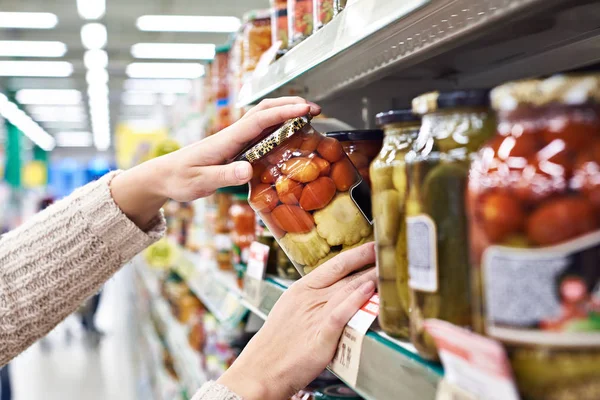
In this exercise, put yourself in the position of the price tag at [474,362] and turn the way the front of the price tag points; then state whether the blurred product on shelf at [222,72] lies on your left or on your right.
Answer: on your right

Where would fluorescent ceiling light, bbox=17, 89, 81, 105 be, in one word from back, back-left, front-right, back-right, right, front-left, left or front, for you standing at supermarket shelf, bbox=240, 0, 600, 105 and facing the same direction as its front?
right

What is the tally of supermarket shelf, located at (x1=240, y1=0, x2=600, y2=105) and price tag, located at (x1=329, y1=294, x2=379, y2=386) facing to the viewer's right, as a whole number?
0

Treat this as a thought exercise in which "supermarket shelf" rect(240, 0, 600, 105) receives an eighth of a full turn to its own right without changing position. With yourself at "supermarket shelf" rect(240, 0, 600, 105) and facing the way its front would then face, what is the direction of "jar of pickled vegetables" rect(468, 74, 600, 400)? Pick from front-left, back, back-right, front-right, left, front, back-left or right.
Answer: left

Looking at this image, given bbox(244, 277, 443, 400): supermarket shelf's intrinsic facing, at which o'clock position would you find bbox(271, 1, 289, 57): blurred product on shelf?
The blurred product on shelf is roughly at 4 o'clock from the supermarket shelf.

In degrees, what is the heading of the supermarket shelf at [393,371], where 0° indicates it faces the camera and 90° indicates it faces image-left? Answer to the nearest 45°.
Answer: approximately 45°

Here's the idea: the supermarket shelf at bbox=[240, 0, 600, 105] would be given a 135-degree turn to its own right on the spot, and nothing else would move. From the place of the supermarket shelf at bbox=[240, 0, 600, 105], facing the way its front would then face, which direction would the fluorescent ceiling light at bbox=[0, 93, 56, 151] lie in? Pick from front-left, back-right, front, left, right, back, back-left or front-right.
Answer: front-left

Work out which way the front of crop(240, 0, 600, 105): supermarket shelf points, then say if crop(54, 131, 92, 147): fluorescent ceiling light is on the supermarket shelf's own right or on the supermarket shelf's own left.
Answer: on the supermarket shelf's own right
